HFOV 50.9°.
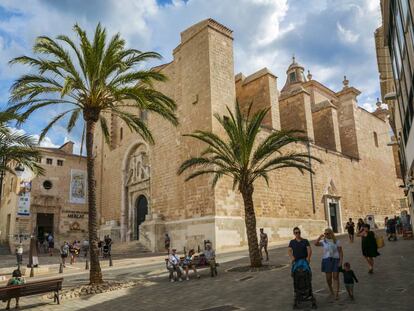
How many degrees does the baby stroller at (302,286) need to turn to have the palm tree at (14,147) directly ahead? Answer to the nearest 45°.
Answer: approximately 135° to its right

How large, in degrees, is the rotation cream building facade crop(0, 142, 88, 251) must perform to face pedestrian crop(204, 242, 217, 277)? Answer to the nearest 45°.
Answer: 0° — it already faces them

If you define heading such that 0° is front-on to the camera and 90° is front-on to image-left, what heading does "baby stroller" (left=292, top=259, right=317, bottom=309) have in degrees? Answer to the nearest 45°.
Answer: approximately 0°

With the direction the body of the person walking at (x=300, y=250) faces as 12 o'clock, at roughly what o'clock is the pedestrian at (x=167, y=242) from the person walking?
The pedestrian is roughly at 5 o'clock from the person walking.

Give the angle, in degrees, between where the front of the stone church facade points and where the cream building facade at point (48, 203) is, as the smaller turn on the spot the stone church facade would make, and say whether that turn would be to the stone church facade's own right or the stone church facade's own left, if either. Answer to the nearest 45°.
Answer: approximately 45° to the stone church facade's own right

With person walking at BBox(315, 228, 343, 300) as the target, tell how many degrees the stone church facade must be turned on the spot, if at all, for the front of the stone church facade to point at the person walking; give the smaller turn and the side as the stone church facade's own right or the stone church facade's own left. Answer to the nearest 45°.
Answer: approximately 45° to the stone church facade's own left

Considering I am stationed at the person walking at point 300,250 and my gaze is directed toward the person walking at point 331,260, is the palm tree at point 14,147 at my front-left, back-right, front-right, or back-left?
back-left

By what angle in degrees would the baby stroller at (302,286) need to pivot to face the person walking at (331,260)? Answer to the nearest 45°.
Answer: approximately 135° to its left
